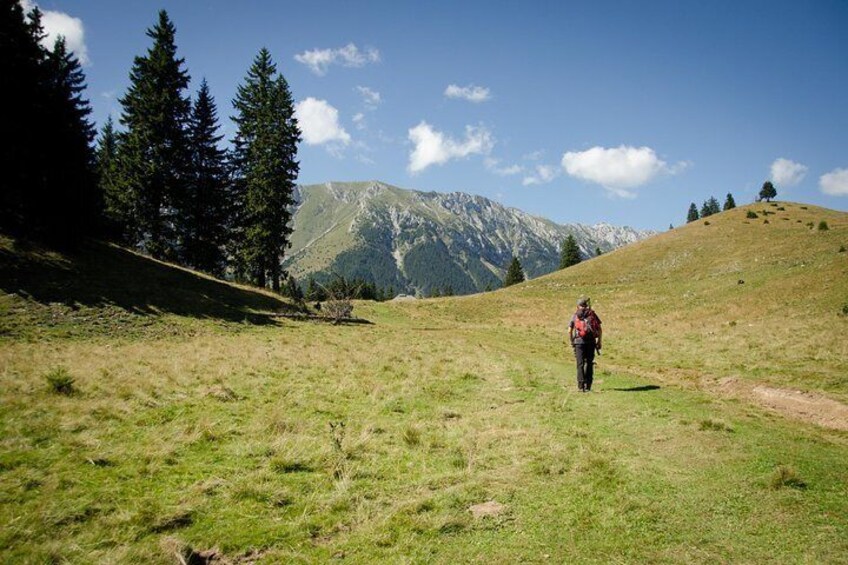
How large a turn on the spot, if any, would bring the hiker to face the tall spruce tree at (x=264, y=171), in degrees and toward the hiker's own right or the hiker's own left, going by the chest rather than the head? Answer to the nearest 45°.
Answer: approximately 45° to the hiker's own left

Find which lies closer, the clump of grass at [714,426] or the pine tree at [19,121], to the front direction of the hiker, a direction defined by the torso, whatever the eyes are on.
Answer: the pine tree

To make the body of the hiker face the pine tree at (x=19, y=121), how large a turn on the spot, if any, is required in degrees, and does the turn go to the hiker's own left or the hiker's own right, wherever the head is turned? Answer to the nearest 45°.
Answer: approximately 90° to the hiker's own left

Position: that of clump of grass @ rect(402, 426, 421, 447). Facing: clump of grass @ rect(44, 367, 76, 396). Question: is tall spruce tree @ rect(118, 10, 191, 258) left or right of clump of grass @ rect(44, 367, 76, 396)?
right

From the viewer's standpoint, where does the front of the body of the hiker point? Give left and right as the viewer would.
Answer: facing away from the viewer

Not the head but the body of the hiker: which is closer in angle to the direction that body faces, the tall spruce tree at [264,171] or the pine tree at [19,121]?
the tall spruce tree

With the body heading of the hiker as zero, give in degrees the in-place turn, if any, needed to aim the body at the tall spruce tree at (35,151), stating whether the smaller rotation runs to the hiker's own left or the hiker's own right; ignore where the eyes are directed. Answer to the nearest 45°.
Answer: approximately 90° to the hiker's own left
